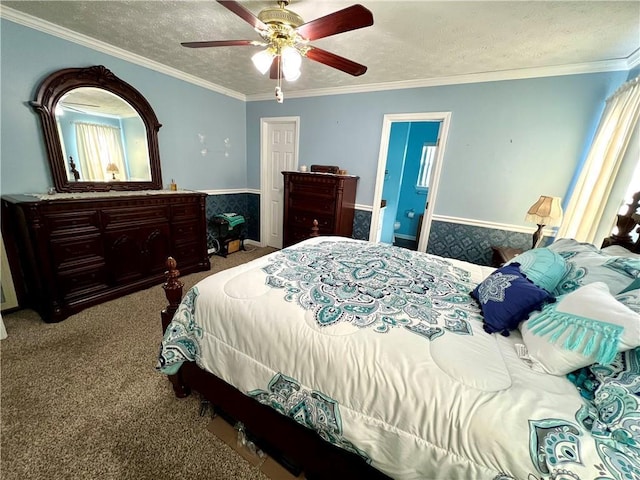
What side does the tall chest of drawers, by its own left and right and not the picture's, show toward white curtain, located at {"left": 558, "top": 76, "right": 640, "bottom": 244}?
left

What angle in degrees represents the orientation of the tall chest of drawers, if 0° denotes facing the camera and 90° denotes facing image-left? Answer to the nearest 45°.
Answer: approximately 45°

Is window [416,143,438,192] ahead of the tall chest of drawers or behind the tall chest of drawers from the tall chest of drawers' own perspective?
behind

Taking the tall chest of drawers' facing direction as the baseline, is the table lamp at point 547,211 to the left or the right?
on its left

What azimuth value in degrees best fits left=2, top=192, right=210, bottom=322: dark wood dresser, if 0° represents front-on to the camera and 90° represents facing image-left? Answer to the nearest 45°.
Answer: approximately 315°

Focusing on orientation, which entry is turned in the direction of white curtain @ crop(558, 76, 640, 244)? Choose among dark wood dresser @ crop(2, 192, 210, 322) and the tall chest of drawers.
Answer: the dark wood dresser

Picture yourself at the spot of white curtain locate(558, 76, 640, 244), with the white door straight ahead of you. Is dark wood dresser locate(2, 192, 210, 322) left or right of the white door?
left

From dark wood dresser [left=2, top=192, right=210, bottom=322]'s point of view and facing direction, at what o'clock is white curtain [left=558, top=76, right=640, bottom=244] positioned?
The white curtain is roughly at 12 o'clock from the dark wood dresser.

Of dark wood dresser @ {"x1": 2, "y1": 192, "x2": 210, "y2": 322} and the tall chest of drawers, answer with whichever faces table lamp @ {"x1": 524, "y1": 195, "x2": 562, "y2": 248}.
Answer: the dark wood dresser

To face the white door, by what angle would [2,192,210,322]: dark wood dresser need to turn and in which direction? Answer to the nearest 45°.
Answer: approximately 45° to its left

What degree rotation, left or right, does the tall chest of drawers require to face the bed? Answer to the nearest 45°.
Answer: approximately 45° to its left
